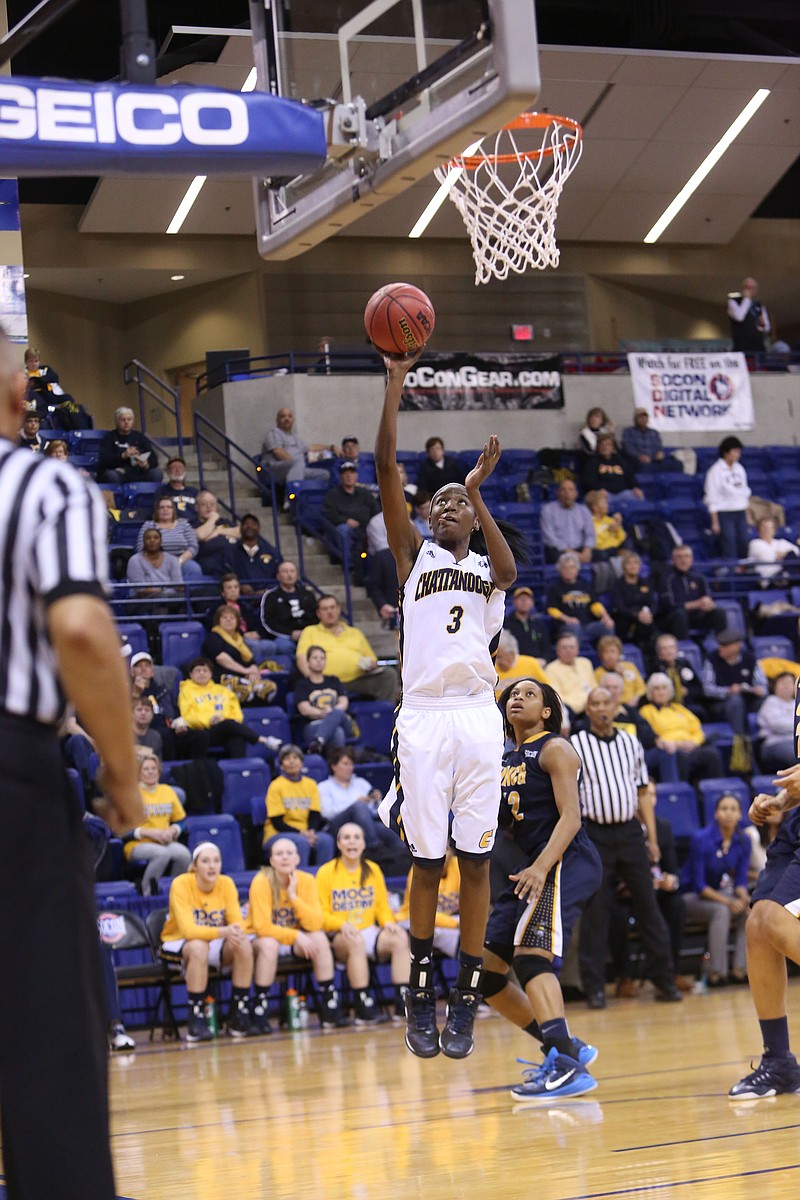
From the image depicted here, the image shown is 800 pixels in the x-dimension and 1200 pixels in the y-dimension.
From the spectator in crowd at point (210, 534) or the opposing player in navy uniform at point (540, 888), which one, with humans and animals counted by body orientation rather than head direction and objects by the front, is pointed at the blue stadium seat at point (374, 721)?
the spectator in crowd

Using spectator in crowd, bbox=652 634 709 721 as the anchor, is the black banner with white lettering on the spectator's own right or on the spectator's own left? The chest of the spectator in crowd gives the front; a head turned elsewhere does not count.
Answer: on the spectator's own right

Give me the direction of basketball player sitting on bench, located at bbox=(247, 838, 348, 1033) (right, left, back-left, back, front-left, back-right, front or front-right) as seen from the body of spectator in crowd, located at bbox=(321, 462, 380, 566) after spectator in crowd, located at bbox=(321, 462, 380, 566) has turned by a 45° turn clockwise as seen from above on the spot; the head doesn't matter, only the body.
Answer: front-left

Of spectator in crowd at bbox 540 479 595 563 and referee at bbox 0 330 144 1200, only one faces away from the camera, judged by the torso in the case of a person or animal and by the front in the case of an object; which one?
the referee

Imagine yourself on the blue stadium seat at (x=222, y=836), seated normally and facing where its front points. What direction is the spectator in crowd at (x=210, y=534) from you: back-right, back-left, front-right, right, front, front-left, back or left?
back

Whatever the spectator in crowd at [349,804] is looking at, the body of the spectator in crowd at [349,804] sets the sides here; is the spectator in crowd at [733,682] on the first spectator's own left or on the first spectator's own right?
on the first spectator's own left

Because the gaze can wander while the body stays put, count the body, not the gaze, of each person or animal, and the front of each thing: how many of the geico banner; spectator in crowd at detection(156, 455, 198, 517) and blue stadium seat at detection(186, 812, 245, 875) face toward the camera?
3

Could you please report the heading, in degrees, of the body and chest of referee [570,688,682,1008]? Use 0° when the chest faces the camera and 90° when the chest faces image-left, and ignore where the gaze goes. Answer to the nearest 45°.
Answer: approximately 0°

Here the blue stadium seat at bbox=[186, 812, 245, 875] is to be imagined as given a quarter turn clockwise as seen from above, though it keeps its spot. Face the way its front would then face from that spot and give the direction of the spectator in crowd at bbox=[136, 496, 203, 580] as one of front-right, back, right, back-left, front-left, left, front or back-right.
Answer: right

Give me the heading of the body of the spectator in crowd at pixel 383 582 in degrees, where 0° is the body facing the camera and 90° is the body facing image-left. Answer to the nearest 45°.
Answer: approximately 315°
